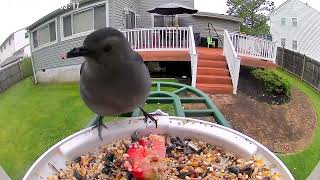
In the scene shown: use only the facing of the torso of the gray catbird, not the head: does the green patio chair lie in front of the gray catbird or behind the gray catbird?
behind

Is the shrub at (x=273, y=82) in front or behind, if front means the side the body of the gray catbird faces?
behind

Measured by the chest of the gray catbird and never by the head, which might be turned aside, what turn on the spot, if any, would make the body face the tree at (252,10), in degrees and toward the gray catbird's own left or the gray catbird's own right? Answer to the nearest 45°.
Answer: approximately 180°

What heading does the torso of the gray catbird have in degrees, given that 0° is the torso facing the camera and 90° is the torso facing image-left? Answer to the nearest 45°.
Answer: approximately 45°

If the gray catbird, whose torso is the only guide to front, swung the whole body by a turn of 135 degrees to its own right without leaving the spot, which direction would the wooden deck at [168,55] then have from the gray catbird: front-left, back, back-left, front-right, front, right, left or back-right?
front

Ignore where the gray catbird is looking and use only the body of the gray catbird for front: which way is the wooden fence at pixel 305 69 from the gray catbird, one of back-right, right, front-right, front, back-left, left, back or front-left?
back
